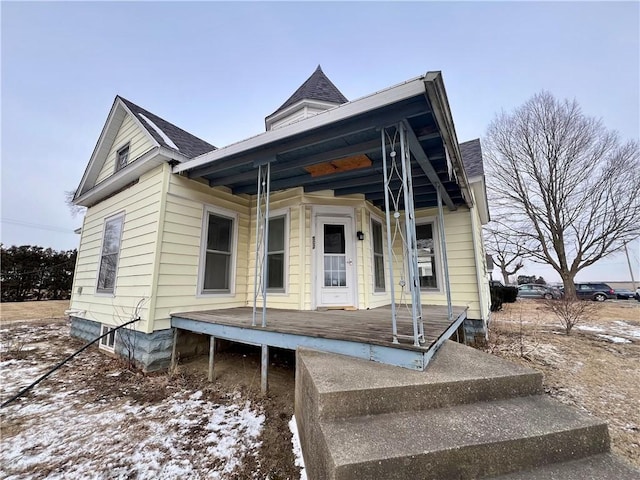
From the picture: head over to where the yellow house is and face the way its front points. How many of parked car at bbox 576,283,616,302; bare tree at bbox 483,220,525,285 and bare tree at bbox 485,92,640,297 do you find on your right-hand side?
0

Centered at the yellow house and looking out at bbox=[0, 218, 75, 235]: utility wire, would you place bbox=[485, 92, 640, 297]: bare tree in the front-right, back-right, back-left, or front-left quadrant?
back-right

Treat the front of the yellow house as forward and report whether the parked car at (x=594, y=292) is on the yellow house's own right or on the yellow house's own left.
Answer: on the yellow house's own left

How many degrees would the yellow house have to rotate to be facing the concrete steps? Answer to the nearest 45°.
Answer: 0° — it already faces it

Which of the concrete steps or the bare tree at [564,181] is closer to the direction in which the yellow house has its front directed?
the concrete steps

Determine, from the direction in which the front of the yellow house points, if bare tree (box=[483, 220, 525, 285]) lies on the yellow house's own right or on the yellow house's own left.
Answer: on the yellow house's own left

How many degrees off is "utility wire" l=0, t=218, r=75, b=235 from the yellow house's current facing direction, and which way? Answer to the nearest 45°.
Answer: approximately 135° to its right

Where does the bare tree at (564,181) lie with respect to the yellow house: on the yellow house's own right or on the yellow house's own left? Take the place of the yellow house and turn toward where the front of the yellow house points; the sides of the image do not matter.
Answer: on the yellow house's own left

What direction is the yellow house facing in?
toward the camera
